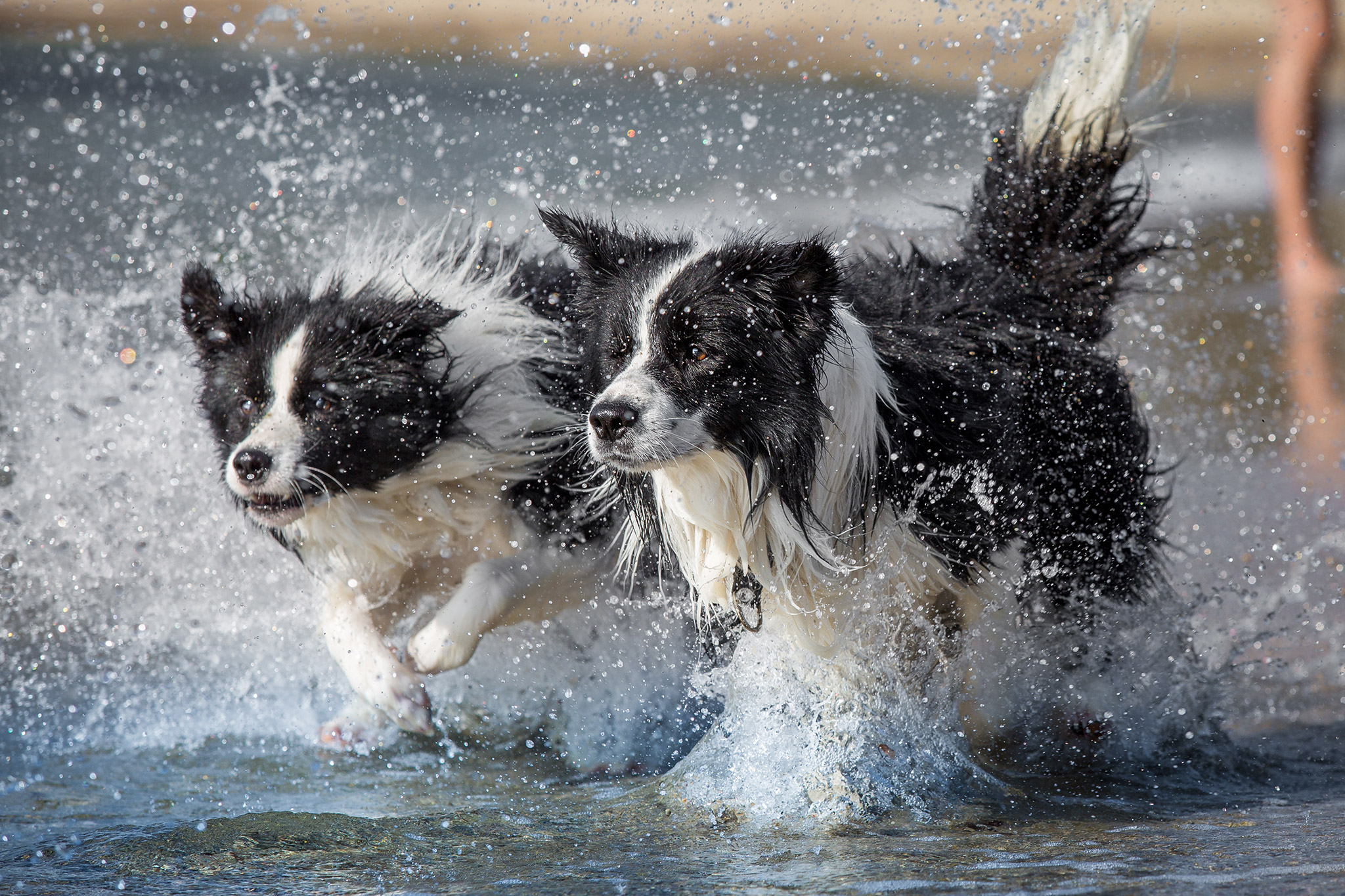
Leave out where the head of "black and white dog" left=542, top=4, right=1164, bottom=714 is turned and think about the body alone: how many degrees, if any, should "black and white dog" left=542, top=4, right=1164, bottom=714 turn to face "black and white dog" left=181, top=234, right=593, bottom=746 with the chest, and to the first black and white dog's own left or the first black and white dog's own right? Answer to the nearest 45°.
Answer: approximately 45° to the first black and white dog's own right

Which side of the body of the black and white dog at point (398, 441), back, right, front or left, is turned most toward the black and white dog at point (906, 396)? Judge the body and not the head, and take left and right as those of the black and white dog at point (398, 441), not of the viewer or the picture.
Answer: left

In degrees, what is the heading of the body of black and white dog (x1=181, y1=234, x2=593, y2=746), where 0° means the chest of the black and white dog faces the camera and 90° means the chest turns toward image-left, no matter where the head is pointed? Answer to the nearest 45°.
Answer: approximately 45°

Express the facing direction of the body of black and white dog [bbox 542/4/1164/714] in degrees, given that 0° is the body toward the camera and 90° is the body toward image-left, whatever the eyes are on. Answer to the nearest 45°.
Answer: approximately 45°
